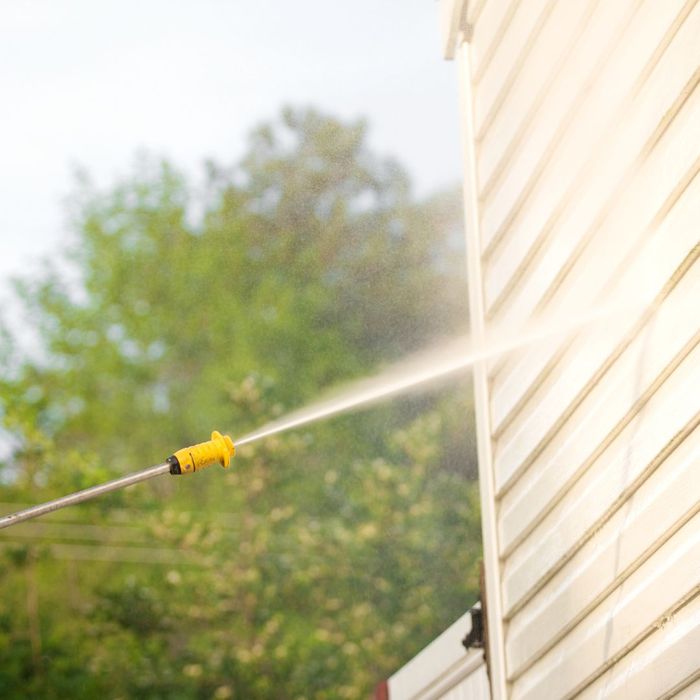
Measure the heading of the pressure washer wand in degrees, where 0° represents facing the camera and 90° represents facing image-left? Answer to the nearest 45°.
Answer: approximately 270°
